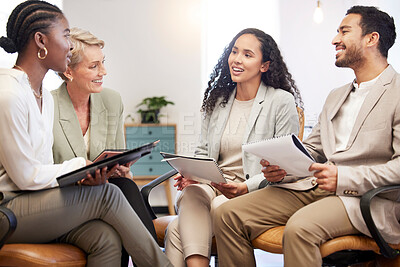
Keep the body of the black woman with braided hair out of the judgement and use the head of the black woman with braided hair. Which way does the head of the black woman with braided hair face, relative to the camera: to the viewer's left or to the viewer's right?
to the viewer's right

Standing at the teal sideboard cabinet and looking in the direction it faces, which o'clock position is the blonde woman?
The blonde woman is roughly at 12 o'clock from the teal sideboard cabinet.

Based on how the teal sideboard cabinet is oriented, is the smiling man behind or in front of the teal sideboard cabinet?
in front

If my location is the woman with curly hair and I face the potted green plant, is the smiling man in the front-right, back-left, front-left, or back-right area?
back-right

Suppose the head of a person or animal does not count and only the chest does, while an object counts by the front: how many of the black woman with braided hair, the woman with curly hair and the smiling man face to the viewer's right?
1

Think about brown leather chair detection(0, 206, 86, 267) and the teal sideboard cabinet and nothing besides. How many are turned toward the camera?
1

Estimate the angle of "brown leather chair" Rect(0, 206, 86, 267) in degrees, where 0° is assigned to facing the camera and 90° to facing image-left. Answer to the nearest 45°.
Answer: approximately 270°

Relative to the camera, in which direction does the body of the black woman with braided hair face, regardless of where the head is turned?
to the viewer's right

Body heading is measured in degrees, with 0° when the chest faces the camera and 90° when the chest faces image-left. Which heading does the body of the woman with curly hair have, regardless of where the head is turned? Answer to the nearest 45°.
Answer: approximately 45°

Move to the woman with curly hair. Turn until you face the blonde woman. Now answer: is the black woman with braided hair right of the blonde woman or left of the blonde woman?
left

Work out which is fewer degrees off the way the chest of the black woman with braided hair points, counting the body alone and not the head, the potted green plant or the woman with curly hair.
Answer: the woman with curly hair
